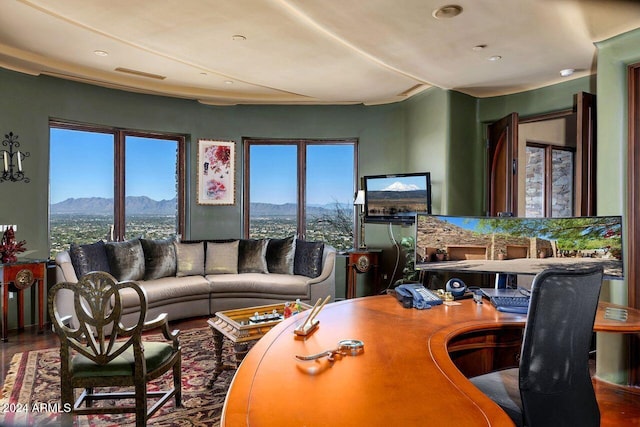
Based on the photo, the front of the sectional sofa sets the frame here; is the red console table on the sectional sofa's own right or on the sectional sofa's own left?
on the sectional sofa's own right

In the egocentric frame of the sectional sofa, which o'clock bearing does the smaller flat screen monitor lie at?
The smaller flat screen monitor is roughly at 9 o'clock from the sectional sofa.

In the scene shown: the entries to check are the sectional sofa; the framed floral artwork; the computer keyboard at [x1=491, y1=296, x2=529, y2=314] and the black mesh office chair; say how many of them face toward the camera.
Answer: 3

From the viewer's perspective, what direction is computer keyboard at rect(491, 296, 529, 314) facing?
toward the camera

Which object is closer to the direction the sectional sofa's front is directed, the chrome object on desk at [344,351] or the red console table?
the chrome object on desk

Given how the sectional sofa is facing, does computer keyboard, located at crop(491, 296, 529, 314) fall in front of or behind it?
in front

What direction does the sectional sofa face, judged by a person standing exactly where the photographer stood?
facing the viewer

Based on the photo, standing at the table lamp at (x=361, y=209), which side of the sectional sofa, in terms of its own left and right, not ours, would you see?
left

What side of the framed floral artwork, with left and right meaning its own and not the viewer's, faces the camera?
front

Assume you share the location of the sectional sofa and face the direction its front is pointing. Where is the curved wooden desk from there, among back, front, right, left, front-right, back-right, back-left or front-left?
front
